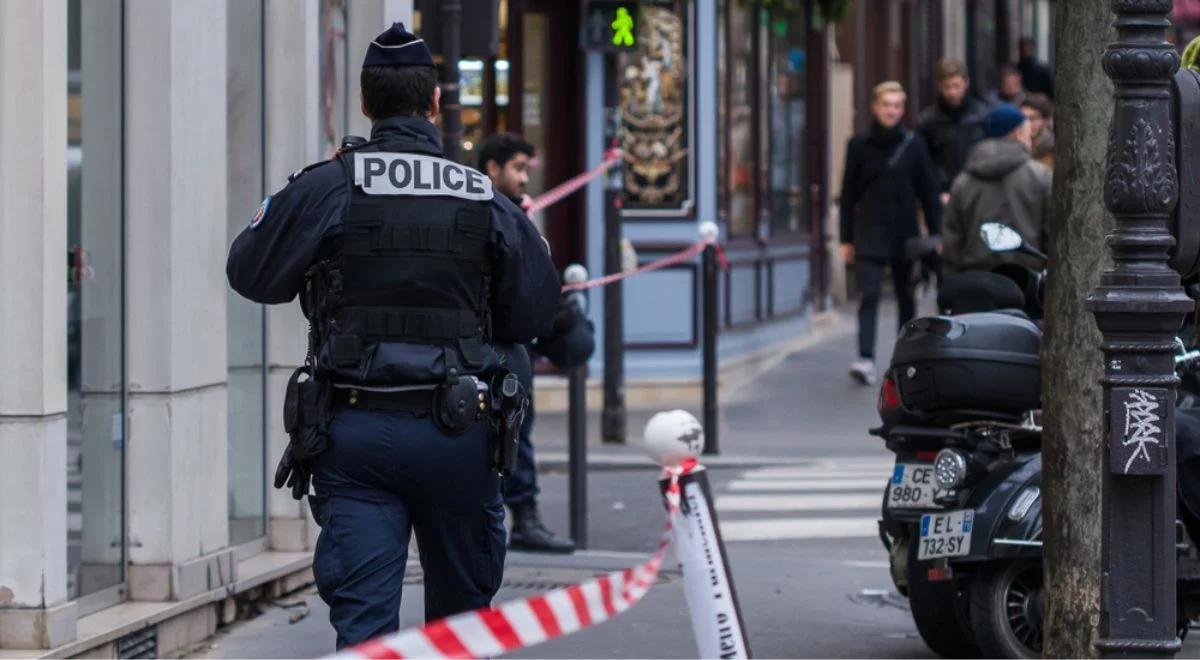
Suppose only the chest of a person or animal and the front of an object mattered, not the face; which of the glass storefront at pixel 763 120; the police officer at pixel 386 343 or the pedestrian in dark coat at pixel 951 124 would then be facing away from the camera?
the police officer

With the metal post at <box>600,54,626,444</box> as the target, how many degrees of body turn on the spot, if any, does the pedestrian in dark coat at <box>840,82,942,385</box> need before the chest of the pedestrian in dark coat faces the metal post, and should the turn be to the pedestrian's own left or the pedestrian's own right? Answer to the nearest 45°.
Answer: approximately 45° to the pedestrian's own right

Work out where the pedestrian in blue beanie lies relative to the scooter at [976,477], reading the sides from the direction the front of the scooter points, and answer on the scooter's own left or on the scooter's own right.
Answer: on the scooter's own left

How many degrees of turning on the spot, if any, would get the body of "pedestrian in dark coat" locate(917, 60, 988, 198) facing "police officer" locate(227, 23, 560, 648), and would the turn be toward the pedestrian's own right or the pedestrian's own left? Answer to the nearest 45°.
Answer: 0° — they already face them

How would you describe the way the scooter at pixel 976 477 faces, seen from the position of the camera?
facing away from the viewer and to the right of the viewer

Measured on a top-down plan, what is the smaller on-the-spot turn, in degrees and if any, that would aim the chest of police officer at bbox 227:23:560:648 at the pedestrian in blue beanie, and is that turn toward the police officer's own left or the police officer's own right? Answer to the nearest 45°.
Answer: approximately 45° to the police officer's own right

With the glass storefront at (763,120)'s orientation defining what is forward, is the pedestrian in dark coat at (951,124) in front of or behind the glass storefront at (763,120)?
in front

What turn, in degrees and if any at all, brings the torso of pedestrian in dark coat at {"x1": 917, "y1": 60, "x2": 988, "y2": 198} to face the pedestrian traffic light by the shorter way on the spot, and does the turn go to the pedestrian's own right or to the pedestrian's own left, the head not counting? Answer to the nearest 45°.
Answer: approximately 45° to the pedestrian's own right

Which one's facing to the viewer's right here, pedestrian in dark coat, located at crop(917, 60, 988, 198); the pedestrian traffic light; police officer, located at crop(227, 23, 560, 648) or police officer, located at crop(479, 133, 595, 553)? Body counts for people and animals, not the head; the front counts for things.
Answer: police officer, located at crop(479, 133, 595, 553)
